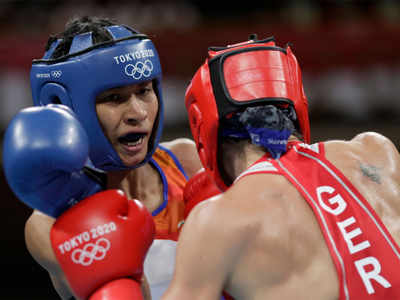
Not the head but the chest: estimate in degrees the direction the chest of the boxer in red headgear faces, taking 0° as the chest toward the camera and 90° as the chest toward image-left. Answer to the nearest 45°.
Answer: approximately 135°

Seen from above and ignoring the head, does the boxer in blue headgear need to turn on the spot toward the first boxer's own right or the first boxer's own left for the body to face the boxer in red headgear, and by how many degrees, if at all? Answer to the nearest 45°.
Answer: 0° — they already face them

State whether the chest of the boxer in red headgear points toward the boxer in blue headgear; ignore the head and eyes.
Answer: yes

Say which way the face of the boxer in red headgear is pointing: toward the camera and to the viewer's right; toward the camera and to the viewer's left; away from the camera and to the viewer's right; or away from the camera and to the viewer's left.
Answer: away from the camera and to the viewer's left

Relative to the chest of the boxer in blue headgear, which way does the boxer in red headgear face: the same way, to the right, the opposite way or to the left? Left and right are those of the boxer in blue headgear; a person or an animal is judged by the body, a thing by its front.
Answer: the opposite way

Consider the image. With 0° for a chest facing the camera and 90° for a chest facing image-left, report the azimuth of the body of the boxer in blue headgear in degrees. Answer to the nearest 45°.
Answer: approximately 315°
